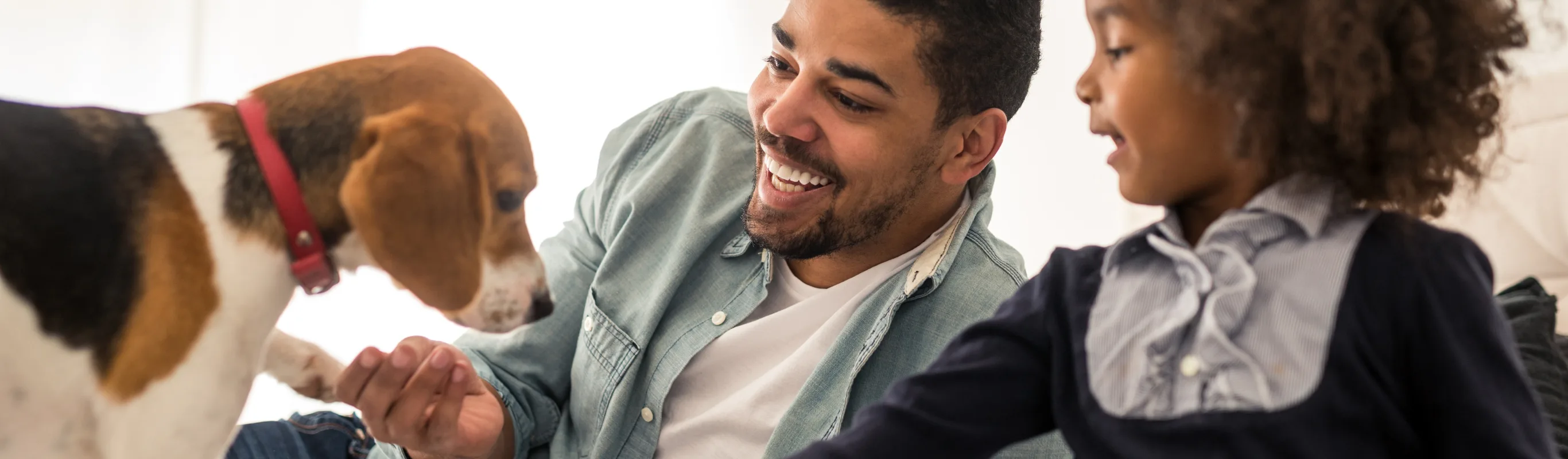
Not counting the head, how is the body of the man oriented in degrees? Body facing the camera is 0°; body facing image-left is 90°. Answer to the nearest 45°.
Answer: approximately 45°

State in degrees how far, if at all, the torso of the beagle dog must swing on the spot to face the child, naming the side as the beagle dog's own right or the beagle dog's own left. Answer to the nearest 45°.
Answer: approximately 45° to the beagle dog's own right

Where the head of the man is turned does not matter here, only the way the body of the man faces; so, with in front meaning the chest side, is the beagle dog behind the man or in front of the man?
in front

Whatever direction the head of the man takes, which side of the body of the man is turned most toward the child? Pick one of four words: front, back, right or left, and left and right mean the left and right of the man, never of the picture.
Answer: left

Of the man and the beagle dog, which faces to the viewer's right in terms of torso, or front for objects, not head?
the beagle dog

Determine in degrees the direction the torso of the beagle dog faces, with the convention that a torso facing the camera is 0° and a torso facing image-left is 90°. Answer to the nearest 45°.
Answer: approximately 270°

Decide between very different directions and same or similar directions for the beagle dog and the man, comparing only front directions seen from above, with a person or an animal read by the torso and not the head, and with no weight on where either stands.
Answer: very different directions

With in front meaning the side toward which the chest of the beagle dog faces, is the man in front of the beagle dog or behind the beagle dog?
in front

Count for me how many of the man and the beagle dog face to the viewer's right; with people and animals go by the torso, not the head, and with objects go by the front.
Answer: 1

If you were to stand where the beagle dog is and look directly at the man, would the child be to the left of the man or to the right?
right

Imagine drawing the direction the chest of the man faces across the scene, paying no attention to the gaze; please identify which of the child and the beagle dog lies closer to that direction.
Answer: the beagle dog

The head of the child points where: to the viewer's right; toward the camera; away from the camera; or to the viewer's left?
to the viewer's left
